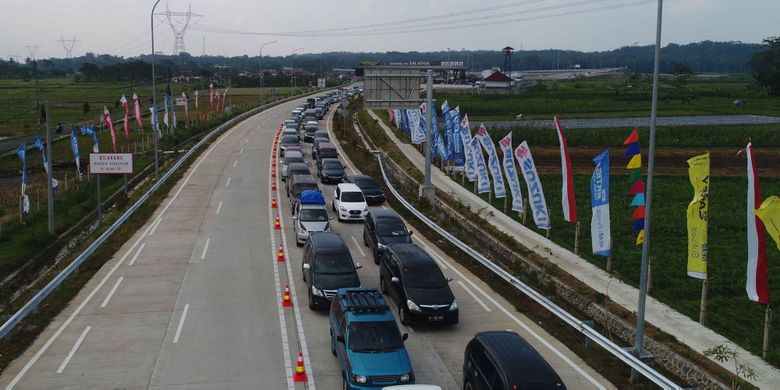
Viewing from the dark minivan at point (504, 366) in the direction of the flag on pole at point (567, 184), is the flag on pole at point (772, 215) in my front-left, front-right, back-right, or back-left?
front-right

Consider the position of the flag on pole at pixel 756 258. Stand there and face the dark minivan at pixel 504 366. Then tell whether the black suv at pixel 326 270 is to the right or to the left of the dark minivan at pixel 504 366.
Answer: right

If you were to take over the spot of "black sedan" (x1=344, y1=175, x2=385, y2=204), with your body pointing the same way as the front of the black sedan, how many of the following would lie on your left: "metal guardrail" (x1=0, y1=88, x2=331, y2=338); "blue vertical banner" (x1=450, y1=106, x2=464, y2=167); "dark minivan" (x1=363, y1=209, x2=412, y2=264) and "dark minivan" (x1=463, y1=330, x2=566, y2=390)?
1

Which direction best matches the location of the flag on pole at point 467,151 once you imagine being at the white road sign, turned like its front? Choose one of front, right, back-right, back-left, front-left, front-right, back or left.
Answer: left

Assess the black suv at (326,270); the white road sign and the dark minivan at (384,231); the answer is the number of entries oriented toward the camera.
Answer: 3

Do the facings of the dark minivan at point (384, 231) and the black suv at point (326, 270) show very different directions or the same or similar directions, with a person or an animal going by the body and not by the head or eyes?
same or similar directions

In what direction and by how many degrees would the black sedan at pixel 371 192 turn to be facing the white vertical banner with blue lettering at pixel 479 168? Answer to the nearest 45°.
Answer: approximately 45° to its left

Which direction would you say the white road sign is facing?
toward the camera

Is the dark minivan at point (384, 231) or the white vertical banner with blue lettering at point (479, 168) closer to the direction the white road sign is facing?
the dark minivan

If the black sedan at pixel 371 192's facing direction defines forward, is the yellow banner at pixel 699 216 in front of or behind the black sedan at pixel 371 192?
in front

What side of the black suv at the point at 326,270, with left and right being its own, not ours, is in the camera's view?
front

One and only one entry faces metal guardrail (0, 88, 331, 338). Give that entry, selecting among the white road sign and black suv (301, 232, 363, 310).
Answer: the white road sign

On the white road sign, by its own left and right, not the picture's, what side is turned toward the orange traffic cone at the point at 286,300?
front
